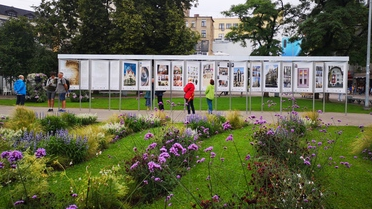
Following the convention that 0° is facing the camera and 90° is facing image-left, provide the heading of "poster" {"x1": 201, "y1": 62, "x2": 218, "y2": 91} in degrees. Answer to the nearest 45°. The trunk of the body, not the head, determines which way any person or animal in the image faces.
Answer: approximately 0°

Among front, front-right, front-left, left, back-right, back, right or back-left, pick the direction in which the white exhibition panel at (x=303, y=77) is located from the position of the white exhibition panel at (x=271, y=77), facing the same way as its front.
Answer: left

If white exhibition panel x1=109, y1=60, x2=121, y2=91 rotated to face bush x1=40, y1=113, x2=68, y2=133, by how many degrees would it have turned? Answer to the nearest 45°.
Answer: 0° — it already faces it

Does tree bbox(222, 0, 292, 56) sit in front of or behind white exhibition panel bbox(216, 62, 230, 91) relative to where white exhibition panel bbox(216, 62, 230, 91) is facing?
behind

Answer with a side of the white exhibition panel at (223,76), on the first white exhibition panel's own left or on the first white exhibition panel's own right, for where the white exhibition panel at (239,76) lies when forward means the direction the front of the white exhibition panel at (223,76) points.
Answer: on the first white exhibition panel's own left
